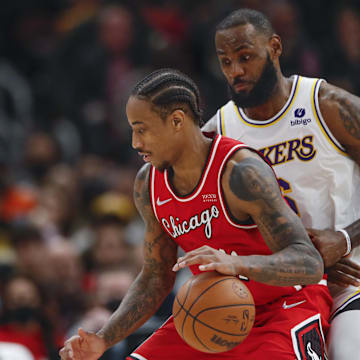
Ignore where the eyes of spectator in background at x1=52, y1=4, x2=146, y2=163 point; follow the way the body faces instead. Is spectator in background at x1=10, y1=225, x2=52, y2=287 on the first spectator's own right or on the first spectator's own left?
on the first spectator's own right

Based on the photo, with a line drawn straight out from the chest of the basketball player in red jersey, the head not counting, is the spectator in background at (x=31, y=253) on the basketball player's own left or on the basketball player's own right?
on the basketball player's own right

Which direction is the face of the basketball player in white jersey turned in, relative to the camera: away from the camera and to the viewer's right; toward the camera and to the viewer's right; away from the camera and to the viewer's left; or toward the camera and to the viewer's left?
toward the camera and to the viewer's left

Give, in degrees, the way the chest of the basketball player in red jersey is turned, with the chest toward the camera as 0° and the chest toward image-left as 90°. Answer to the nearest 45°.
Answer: approximately 45°

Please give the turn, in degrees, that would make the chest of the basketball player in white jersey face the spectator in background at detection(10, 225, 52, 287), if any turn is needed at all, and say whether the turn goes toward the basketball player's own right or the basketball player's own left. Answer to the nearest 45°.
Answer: approximately 90° to the basketball player's own right

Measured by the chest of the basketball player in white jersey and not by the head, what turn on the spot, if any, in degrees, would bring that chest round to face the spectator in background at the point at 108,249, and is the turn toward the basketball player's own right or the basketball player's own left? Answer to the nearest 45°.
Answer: approximately 90° to the basketball player's own right

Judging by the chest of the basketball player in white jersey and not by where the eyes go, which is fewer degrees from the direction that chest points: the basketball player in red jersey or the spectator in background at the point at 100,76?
the basketball player in red jersey

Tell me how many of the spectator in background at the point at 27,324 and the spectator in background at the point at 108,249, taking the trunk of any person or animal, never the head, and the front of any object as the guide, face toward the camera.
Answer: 2

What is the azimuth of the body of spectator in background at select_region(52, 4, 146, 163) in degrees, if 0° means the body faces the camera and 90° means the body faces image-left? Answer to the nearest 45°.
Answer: approximately 315°

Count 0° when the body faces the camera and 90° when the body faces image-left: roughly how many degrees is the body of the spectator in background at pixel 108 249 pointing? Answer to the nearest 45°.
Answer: approximately 0°

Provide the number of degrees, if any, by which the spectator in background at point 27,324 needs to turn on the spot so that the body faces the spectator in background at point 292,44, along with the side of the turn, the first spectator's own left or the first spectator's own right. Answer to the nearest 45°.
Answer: approximately 135° to the first spectator's own left
